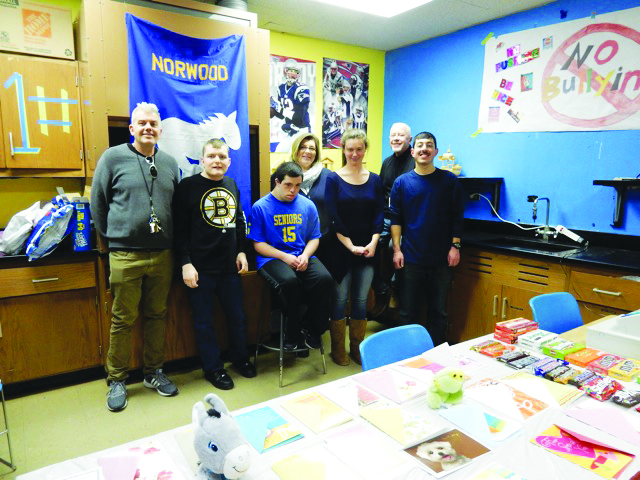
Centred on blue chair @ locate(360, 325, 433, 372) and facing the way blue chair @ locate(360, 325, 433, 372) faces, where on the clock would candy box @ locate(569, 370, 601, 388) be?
The candy box is roughly at 11 o'clock from the blue chair.

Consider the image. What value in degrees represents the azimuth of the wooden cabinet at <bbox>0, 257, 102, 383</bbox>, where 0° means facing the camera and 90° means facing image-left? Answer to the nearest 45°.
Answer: approximately 315°

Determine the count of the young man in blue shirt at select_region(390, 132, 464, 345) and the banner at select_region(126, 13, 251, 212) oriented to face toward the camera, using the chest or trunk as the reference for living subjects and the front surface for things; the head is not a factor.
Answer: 2

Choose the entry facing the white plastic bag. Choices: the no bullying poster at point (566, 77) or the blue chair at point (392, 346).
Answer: the no bullying poster

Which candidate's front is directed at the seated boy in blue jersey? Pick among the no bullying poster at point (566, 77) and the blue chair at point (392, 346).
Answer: the no bullying poster

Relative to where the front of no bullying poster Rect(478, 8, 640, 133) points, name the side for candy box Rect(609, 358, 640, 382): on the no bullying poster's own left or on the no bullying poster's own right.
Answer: on the no bullying poster's own left

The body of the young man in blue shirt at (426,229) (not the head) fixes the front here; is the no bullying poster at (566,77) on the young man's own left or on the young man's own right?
on the young man's own left

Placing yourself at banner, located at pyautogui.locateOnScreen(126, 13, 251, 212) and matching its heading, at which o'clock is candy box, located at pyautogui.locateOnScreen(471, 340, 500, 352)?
The candy box is roughly at 11 o'clock from the banner.

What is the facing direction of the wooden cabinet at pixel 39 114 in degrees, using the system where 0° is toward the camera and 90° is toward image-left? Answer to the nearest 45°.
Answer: approximately 315°
